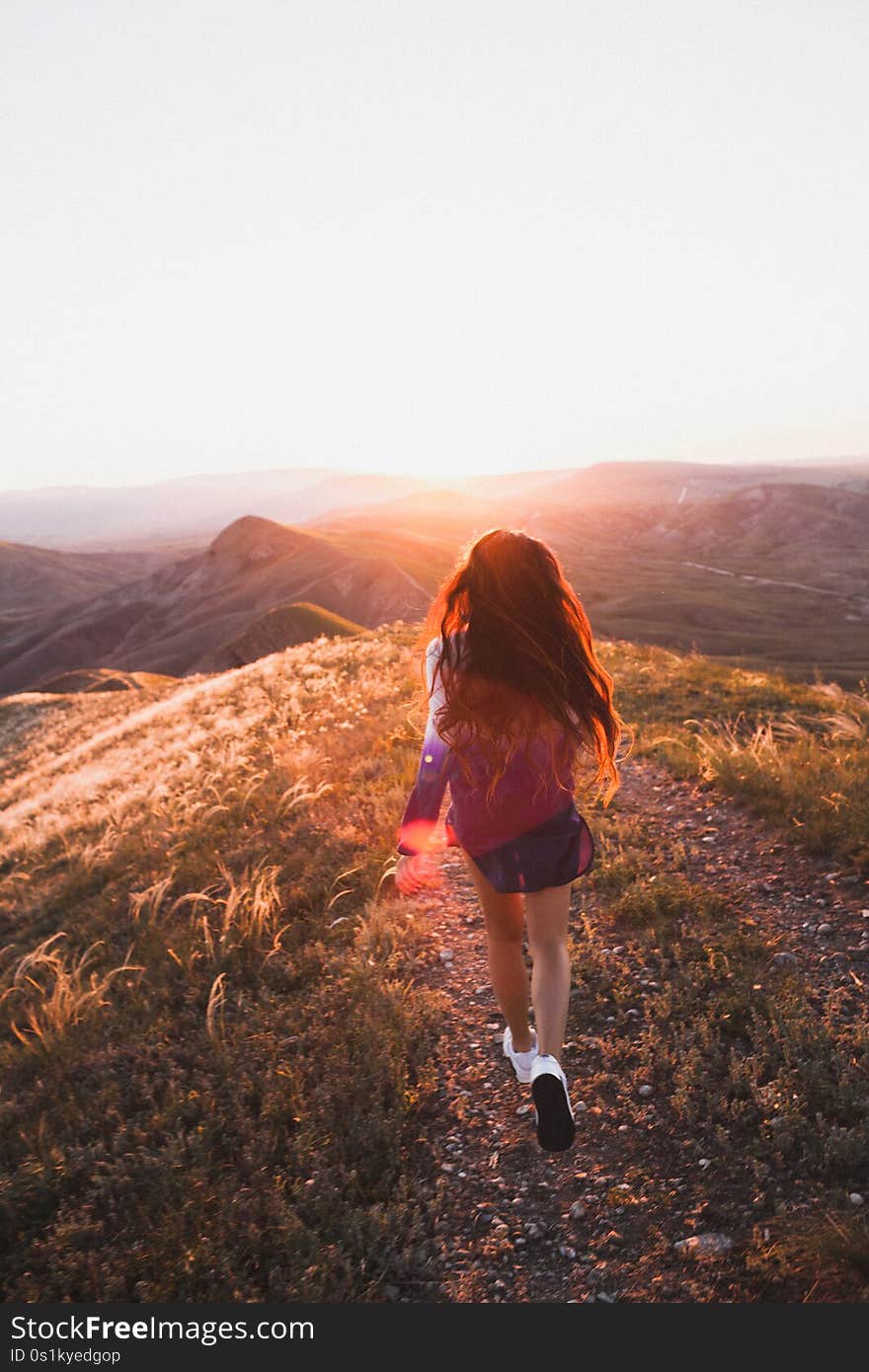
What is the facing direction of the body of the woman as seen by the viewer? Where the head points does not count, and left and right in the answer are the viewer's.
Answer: facing away from the viewer

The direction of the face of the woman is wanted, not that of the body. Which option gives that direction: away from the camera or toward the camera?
away from the camera
